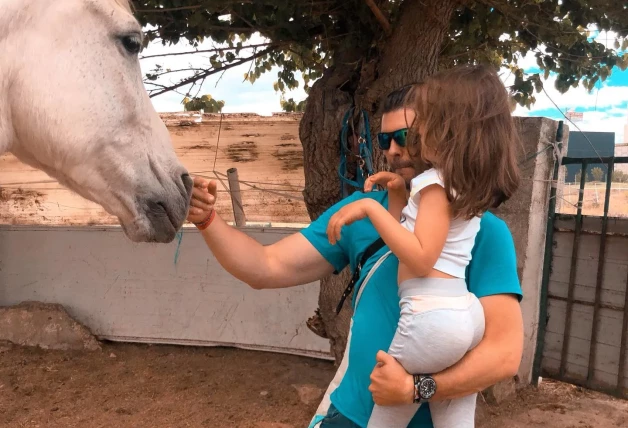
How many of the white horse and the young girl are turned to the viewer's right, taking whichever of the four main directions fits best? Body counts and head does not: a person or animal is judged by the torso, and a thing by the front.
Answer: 1

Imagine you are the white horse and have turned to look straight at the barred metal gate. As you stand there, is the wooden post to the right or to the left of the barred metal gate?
left

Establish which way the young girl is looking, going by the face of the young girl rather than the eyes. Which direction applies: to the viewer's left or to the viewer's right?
to the viewer's left

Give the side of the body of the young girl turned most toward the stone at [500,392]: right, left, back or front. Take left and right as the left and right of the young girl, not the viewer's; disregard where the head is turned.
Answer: right

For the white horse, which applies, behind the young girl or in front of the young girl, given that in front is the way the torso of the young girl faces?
in front

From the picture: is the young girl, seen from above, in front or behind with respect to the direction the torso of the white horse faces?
in front

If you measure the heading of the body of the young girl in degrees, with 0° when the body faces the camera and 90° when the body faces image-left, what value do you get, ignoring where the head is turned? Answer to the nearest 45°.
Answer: approximately 90°

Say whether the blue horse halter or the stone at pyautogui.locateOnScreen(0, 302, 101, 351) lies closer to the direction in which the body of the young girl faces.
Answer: the stone

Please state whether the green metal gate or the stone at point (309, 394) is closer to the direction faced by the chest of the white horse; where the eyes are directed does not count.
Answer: the green metal gate

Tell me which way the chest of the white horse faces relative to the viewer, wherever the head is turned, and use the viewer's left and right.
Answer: facing to the right of the viewer
